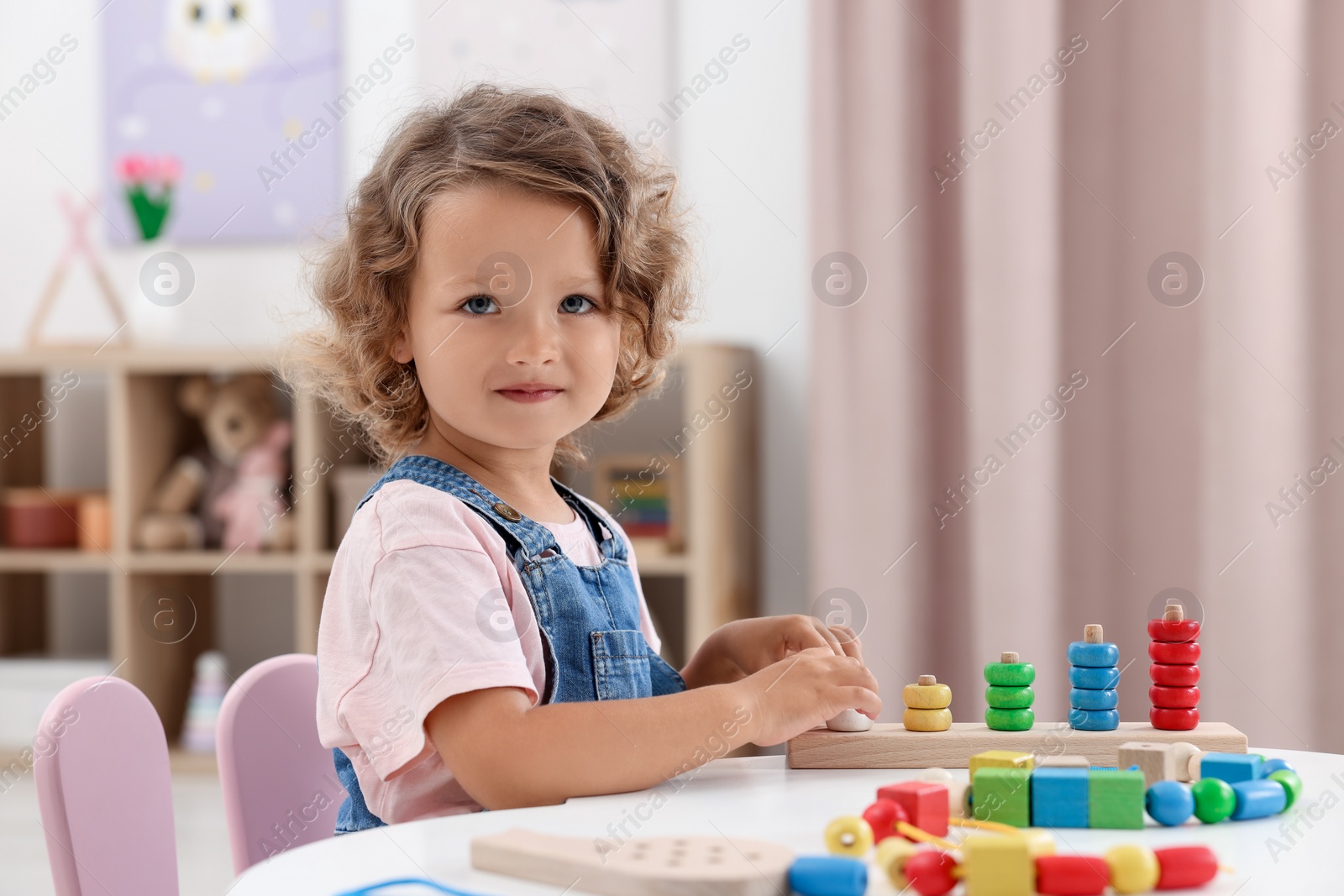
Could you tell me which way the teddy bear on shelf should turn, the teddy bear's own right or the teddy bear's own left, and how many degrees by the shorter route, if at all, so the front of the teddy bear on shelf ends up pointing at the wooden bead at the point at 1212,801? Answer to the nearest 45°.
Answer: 0° — it already faces it

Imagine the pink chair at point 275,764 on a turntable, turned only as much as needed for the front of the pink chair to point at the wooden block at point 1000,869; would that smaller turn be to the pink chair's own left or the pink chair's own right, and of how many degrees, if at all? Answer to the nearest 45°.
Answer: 0° — it already faces it

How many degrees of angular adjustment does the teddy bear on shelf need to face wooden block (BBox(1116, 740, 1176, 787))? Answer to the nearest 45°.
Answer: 0° — it already faces it

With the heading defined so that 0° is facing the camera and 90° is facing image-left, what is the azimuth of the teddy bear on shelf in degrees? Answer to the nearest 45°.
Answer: approximately 0°
